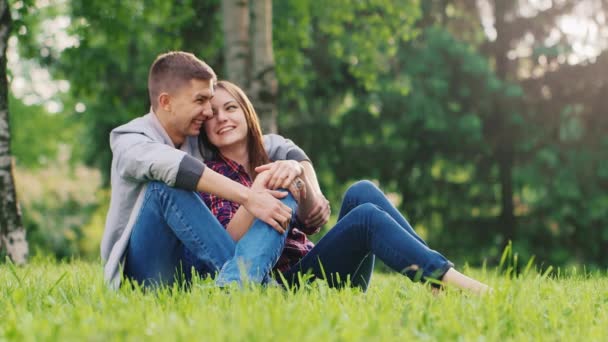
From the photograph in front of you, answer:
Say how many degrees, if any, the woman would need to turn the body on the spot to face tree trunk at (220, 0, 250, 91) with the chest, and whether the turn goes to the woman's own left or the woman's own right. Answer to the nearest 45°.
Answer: approximately 135° to the woman's own left

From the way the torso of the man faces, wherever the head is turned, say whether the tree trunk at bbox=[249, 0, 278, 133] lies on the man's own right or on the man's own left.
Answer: on the man's own left

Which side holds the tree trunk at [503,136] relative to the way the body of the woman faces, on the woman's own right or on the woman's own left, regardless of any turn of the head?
on the woman's own left

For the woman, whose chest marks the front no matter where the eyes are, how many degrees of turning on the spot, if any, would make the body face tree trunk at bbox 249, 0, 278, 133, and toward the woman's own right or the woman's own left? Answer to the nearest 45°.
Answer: approximately 135° to the woman's own left

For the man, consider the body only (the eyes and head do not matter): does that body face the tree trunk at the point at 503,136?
no

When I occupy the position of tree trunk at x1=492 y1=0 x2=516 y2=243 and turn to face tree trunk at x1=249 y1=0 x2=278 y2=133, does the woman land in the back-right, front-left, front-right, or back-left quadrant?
front-left

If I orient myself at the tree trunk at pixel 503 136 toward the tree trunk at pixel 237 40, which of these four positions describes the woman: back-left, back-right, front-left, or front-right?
front-left

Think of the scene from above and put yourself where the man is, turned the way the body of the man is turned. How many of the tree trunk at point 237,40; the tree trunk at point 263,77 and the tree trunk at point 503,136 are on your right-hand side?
0

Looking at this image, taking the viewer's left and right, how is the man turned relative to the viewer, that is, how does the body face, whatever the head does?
facing to the right of the viewer

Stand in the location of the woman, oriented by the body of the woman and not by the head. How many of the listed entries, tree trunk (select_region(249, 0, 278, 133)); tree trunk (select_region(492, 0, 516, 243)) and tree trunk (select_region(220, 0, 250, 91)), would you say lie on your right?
0

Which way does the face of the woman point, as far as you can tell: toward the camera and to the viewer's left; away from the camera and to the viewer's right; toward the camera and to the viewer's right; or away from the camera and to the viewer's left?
toward the camera and to the viewer's left

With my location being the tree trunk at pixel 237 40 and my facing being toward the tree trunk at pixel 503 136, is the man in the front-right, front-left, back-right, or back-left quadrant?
back-right

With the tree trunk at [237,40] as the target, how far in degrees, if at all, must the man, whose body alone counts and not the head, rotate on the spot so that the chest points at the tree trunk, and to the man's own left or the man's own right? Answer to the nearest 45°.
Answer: approximately 90° to the man's own left

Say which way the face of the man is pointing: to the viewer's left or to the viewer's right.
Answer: to the viewer's right

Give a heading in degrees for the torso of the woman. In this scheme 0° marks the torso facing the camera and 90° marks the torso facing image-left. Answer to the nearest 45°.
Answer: approximately 315°
